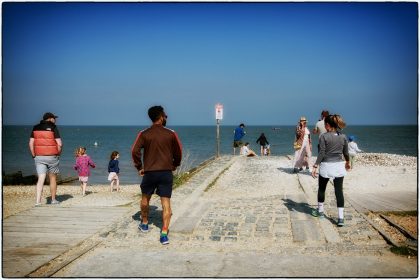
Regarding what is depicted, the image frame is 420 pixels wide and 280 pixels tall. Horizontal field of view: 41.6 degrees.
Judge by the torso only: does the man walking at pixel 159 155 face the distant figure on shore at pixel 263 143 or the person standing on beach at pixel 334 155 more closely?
the distant figure on shore

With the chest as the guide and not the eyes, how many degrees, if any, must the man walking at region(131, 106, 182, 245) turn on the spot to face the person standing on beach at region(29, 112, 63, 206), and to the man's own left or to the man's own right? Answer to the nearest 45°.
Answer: approximately 45° to the man's own left

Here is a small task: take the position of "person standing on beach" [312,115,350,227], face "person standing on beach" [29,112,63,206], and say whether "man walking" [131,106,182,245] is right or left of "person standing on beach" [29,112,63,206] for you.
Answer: left

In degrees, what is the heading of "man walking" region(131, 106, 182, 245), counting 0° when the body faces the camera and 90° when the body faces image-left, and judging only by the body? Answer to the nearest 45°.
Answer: approximately 180°

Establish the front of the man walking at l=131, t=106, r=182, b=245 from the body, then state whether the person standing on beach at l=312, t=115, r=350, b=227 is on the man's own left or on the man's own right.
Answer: on the man's own right
